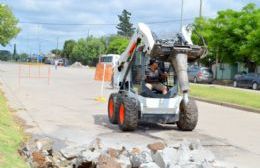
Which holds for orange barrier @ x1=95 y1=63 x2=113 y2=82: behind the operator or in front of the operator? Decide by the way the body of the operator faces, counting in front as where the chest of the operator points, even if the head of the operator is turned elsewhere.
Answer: behind

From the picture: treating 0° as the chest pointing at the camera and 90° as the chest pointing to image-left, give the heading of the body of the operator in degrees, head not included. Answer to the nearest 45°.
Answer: approximately 315°

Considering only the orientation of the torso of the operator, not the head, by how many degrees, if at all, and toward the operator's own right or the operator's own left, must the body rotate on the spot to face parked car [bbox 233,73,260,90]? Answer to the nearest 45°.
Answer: approximately 135° to the operator's own left
